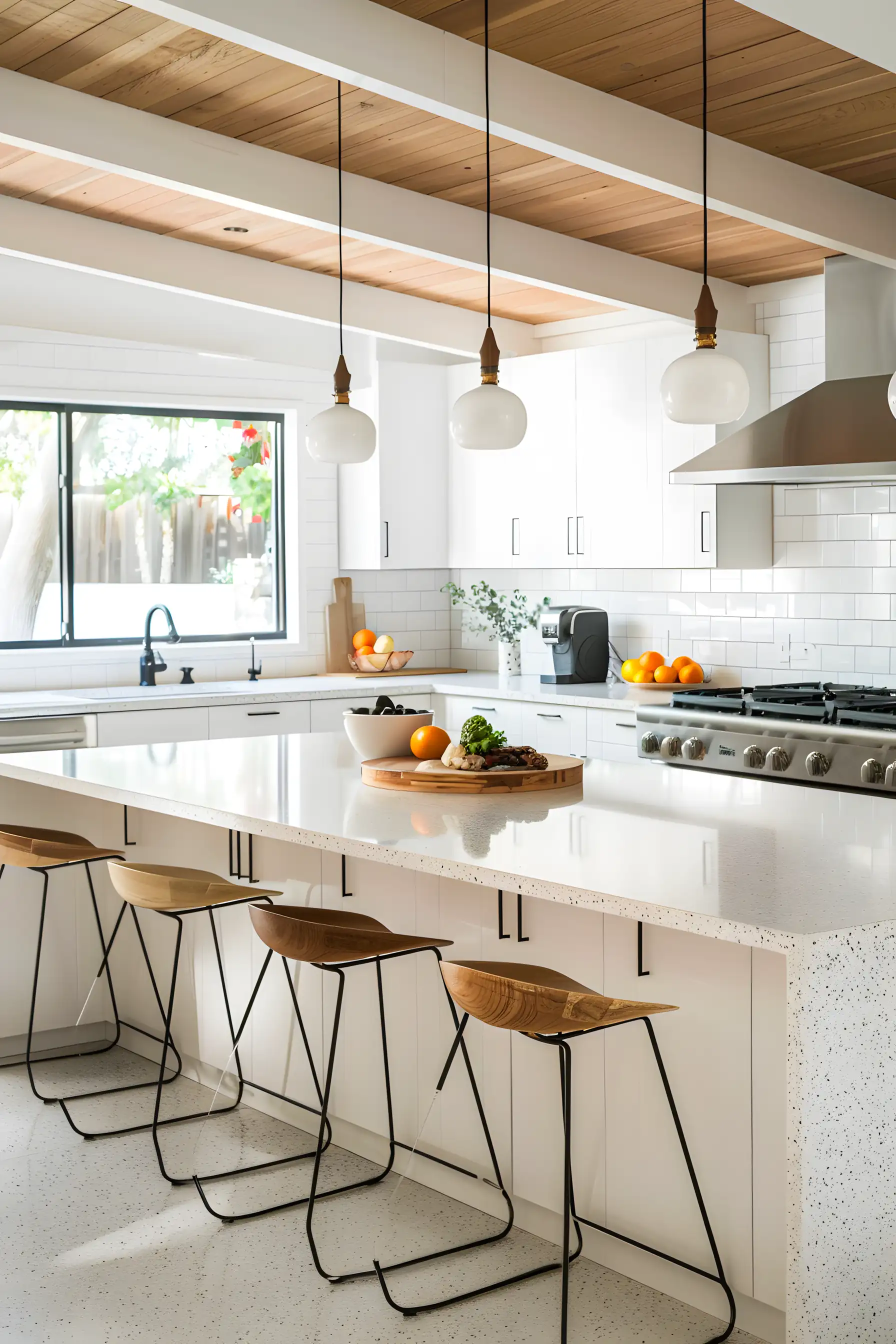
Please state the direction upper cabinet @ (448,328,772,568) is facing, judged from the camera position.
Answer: facing the viewer and to the left of the viewer

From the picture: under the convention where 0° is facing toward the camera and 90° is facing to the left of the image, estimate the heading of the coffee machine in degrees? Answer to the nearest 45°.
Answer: approximately 45°

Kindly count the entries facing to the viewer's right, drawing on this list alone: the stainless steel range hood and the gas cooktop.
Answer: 0

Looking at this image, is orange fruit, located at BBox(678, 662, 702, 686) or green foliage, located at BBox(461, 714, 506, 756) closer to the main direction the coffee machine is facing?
the green foliage

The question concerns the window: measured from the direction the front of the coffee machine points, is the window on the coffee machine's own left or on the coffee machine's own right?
on the coffee machine's own right

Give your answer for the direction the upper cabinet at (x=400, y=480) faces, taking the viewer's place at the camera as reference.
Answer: facing the viewer and to the right of the viewer

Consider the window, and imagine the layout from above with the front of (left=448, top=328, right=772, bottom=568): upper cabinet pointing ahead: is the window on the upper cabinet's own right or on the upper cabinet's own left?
on the upper cabinet's own right

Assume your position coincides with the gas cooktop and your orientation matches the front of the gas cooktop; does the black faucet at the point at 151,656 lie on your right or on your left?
on your right

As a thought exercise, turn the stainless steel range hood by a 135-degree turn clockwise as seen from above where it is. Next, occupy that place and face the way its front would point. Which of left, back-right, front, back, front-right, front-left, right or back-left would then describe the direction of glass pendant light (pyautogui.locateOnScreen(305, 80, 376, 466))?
back-left

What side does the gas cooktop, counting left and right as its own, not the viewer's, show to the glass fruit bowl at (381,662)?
right
